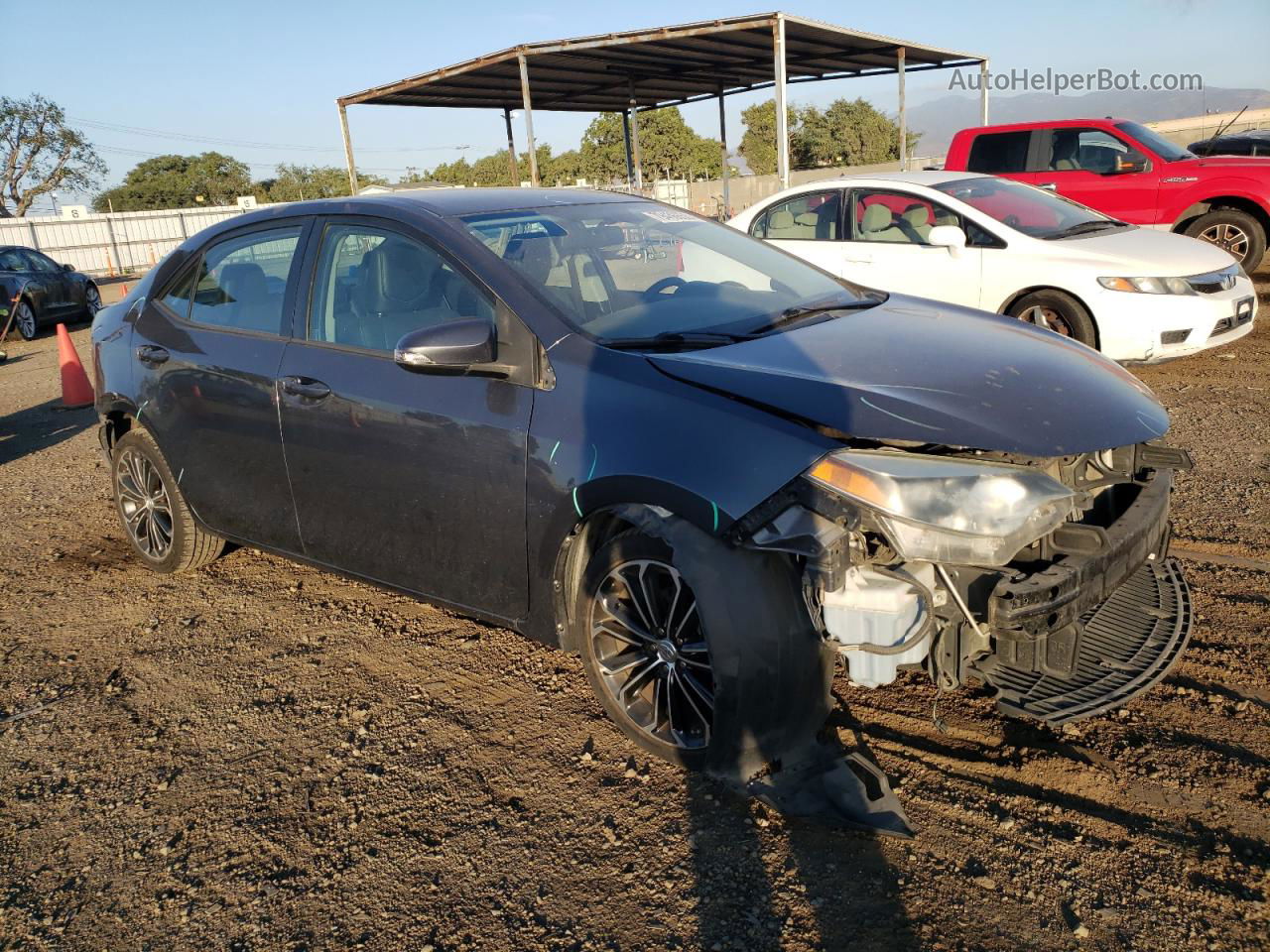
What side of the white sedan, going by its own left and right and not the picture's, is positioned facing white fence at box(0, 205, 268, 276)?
back

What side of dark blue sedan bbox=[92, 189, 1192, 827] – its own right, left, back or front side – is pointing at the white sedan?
left

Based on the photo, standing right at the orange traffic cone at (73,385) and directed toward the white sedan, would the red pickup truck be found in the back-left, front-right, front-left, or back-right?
front-left

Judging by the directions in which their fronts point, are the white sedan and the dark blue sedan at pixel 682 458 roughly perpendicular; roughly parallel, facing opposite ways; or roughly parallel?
roughly parallel

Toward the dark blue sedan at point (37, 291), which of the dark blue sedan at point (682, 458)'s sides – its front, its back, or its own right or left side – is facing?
back

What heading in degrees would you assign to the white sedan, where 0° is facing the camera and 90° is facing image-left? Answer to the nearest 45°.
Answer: approximately 315°

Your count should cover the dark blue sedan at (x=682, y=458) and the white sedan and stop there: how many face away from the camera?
0

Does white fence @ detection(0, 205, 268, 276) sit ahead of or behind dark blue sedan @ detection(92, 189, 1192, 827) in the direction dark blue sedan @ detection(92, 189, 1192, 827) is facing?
behind

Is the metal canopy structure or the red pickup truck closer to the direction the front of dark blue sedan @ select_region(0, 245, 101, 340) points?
the metal canopy structure

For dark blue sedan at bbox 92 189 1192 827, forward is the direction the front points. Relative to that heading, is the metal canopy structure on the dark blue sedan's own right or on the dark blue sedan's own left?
on the dark blue sedan's own left
